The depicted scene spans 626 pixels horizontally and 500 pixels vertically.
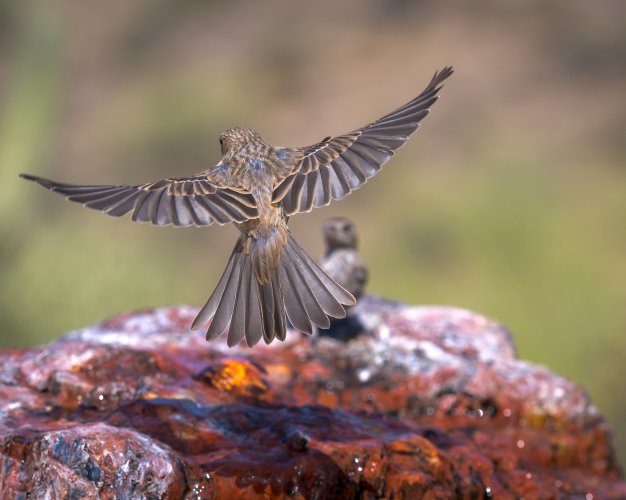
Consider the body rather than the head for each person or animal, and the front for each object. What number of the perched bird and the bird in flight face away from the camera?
1

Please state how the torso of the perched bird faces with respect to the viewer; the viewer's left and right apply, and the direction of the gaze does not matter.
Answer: facing the viewer and to the left of the viewer

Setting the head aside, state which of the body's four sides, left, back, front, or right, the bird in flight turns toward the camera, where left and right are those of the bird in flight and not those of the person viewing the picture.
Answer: back

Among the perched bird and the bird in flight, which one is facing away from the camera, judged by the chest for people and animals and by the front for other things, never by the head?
the bird in flight
